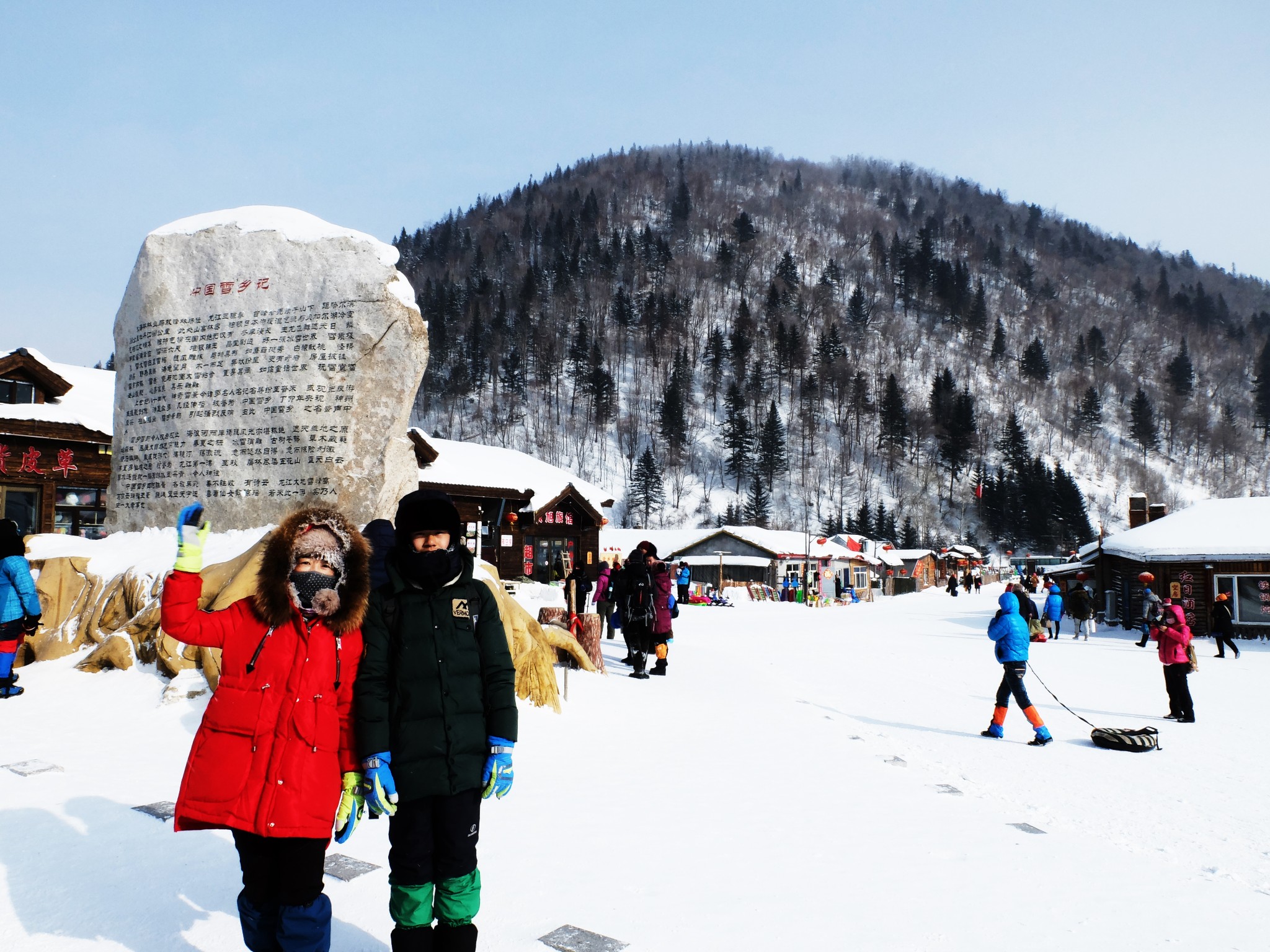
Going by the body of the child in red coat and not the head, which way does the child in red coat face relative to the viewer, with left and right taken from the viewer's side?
facing the viewer

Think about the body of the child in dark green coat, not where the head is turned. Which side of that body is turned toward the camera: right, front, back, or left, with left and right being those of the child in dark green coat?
front

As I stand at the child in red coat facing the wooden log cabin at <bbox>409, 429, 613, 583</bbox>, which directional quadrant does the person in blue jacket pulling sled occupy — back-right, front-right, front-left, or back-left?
front-right

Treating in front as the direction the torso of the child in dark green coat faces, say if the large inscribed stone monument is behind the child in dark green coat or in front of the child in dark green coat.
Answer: behind

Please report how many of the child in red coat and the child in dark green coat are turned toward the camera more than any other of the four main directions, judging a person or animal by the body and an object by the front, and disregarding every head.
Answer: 2

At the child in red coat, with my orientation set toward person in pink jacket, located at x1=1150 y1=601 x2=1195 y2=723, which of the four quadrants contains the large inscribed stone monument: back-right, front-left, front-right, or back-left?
front-left

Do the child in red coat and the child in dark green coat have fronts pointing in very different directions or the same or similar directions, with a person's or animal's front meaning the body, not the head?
same or similar directions

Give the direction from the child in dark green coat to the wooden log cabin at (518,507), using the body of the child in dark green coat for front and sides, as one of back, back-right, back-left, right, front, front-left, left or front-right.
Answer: back

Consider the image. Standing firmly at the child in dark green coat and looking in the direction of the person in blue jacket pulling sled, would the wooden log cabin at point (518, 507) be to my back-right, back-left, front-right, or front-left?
front-left
